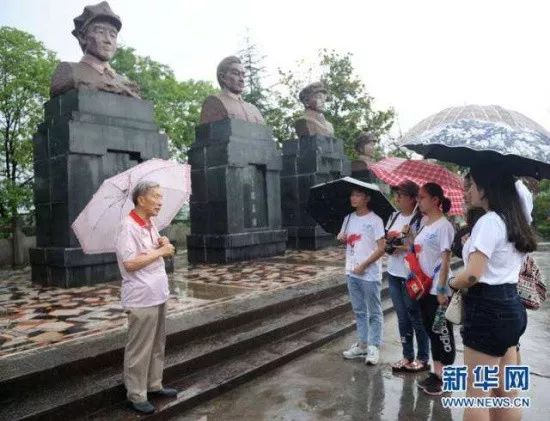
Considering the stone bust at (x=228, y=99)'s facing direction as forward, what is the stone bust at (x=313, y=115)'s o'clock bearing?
the stone bust at (x=313, y=115) is roughly at 9 o'clock from the stone bust at (x=228, y=99).

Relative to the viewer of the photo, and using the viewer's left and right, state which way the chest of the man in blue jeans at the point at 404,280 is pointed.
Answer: facing the viewer and to the left of the viewer

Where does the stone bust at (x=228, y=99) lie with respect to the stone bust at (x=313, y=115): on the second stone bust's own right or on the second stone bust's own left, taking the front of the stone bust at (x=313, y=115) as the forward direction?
on the second stone bust's own right

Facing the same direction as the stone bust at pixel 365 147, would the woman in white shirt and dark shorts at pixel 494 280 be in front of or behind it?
in front

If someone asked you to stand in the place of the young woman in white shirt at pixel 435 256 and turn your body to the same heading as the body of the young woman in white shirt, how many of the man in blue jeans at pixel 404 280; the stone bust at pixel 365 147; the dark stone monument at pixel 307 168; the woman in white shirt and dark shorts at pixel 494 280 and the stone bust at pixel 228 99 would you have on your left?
1

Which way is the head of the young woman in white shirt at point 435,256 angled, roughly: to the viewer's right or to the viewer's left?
to the viewer's left

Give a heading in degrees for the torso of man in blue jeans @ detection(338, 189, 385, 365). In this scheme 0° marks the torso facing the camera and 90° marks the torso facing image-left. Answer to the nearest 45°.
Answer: approximately 45°

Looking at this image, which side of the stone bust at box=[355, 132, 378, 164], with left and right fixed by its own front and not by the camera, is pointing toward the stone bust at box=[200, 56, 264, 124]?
right

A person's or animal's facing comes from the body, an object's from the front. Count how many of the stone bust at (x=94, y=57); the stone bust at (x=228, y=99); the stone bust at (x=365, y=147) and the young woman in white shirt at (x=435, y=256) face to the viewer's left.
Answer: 1

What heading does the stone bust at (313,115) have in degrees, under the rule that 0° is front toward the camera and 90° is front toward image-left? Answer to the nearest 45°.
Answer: approximately 315°

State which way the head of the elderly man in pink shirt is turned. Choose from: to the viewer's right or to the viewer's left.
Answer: to the viewer's right

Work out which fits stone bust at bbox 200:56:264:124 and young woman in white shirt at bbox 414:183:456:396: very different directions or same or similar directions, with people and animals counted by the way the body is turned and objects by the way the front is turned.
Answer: very different directions

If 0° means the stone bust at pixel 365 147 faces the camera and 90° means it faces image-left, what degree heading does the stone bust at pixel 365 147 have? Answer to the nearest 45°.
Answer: approximately 315°

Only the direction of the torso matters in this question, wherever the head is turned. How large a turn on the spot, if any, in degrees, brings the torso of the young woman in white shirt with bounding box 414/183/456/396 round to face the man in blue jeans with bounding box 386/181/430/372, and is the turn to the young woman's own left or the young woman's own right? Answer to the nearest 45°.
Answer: approximately 45° to the young woman's own right

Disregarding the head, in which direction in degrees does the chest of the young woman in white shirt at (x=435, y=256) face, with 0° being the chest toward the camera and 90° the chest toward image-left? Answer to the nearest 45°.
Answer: approximately 90°

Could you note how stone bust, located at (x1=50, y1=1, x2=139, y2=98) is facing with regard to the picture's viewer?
facing the viewer and to the right of the viewer

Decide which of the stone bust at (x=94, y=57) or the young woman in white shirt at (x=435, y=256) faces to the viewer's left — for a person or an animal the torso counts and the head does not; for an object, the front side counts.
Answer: the young woman in white shirt
